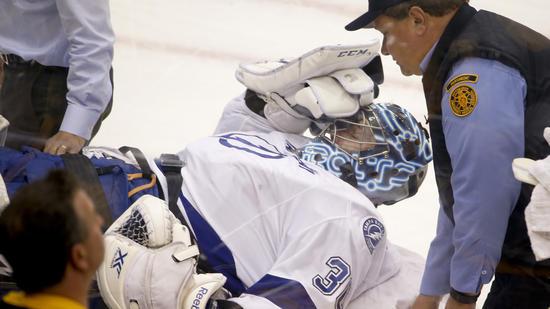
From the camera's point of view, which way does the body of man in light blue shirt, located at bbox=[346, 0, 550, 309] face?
to the viewer's left

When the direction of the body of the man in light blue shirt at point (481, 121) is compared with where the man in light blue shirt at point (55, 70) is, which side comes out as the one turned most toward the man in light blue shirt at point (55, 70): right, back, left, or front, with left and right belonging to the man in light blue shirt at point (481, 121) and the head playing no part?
front

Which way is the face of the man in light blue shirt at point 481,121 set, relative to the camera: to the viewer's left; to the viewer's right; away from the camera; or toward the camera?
to the viewer's left

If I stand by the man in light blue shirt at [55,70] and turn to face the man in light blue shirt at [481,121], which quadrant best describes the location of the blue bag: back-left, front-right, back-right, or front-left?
front-right

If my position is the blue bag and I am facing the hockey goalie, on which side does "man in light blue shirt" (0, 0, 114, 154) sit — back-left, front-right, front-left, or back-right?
back-left
